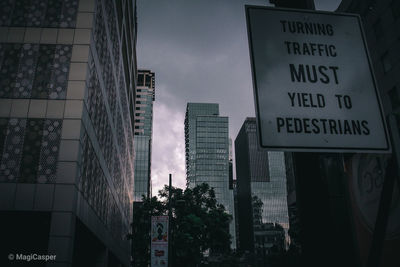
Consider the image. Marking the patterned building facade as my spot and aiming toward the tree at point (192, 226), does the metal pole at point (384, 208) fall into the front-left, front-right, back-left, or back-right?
back-right

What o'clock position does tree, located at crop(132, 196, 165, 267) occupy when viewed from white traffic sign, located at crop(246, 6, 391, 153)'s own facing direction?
The tree is roughly at 5 o'clock from the white traffic sign.

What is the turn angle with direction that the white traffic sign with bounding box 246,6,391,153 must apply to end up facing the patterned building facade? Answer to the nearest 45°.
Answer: approximately 135° to its right

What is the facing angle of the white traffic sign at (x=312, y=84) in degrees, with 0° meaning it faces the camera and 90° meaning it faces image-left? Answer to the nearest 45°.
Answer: approximately 0°

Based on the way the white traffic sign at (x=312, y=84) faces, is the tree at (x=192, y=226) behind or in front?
behind
